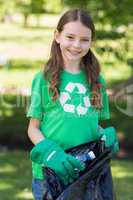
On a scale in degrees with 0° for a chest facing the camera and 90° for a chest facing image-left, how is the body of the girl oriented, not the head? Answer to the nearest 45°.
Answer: approximately 0°
